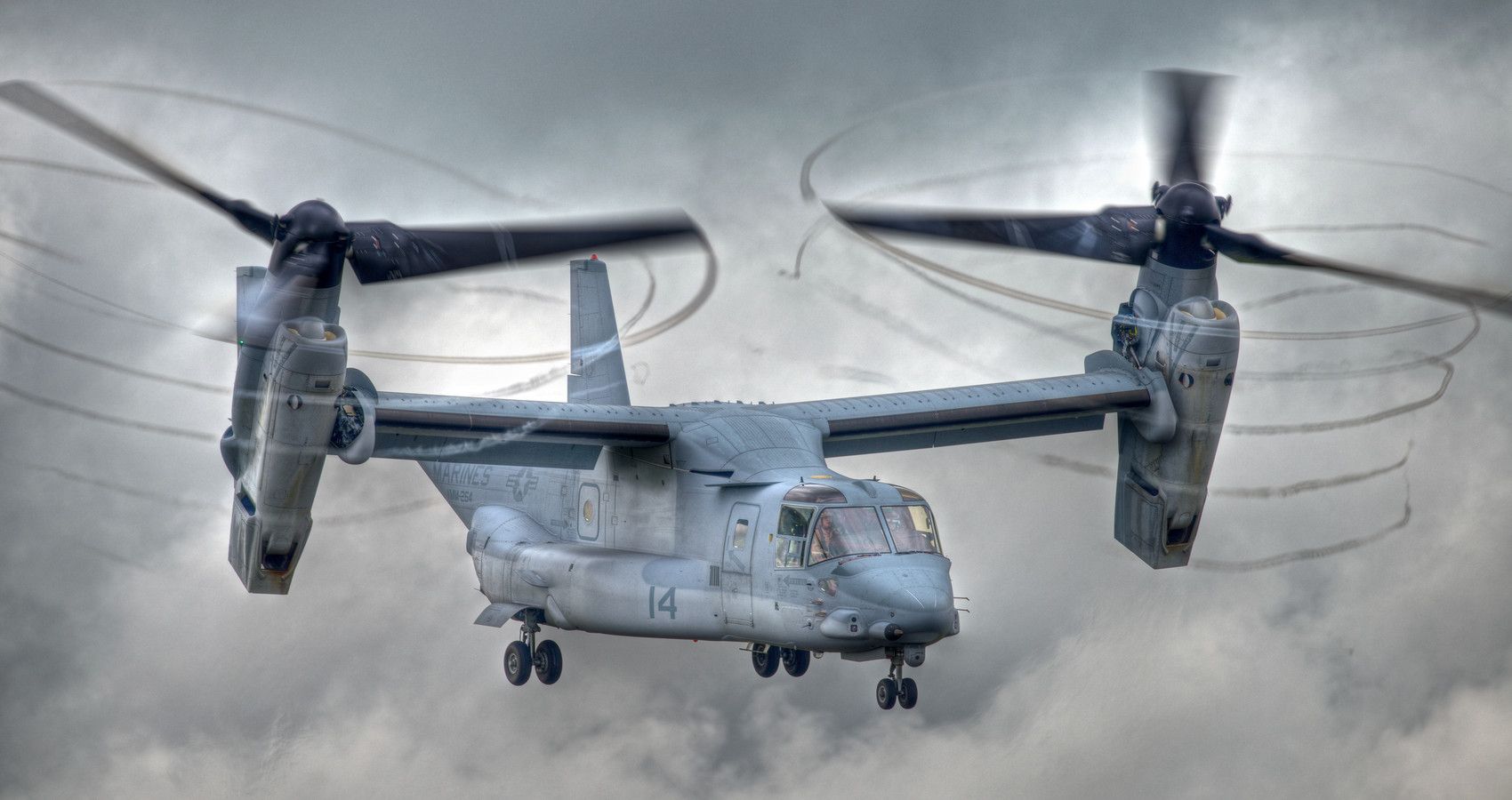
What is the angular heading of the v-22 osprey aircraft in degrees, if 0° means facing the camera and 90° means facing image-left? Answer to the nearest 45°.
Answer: approximately 315°
